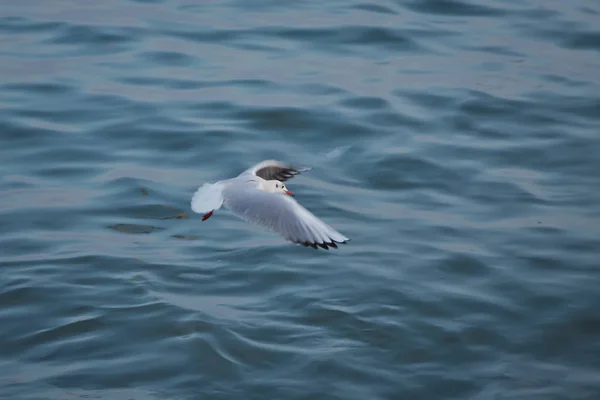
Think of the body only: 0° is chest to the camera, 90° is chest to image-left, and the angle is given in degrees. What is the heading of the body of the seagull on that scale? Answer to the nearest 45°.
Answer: approximately 270°
